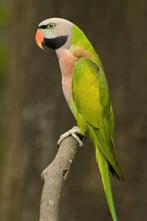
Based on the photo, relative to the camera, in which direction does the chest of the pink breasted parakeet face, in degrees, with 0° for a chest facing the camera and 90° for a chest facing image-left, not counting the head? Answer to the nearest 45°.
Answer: approximately 90°
